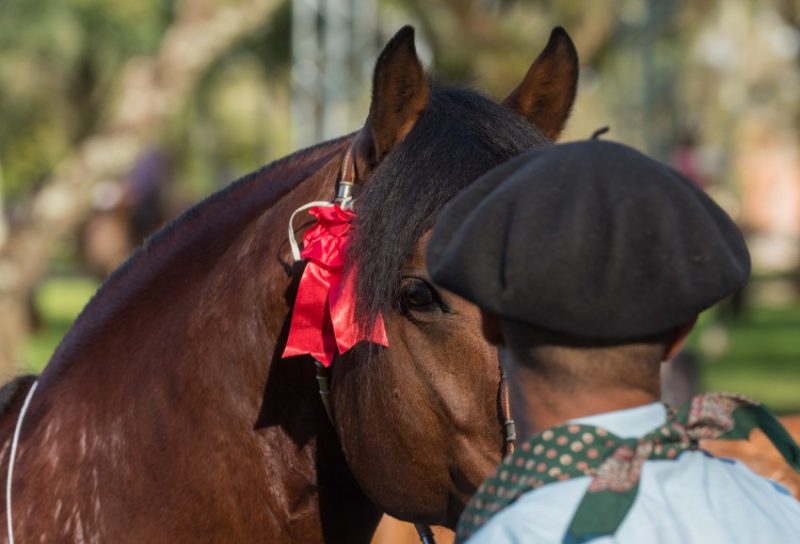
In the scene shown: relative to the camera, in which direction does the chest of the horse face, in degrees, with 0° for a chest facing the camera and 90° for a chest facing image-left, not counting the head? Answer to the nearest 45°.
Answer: approximately 315°

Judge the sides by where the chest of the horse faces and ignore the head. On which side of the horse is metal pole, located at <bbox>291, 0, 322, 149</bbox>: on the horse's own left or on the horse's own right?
on the horse's own left

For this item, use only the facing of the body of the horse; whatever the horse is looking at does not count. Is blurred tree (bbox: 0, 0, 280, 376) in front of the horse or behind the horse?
behind

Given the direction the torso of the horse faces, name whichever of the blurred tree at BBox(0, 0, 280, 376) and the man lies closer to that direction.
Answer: the man

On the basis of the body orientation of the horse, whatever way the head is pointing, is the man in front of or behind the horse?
in front

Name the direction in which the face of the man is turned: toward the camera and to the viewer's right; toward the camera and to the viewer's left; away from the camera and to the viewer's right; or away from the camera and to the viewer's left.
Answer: away from the camera and to the viewer's left
